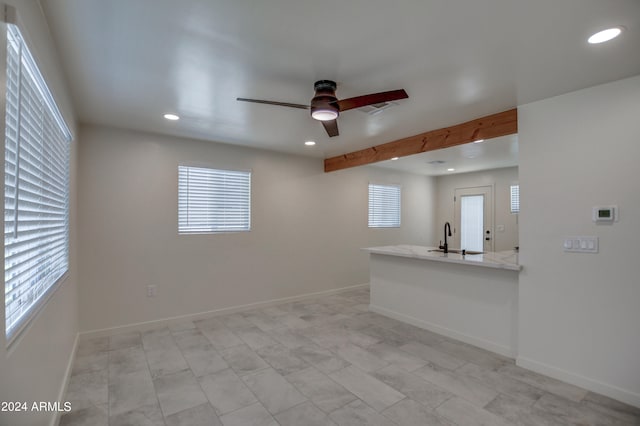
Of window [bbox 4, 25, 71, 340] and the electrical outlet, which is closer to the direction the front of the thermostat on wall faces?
the window

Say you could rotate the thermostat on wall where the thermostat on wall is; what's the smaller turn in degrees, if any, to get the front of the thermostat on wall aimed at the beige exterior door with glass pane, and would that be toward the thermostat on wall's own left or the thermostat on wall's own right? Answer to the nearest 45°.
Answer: approximately 135° to the thermostat on wall's own right

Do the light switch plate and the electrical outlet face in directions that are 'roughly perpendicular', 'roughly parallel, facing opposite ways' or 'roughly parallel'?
roughly perpendicular

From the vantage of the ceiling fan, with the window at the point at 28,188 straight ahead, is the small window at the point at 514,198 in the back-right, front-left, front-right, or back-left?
back-right

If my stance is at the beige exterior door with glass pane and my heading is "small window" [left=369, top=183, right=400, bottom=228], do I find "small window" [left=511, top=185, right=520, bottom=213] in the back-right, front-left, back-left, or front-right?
back-left

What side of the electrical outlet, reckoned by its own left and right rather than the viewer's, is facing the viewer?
front

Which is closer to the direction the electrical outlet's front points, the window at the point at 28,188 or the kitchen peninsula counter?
the window

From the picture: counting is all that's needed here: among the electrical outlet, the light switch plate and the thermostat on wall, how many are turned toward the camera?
3

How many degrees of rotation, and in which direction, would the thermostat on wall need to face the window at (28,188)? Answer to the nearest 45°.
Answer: approximately 45° to its right

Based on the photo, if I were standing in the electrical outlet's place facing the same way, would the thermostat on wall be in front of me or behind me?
in front

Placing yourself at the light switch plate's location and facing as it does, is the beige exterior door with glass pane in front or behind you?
behind

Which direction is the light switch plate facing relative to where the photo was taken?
toward the camera

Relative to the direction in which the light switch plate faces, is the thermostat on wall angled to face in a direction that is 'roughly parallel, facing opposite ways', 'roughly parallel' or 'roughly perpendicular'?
roughly parallel

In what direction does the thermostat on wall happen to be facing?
toward the camera
